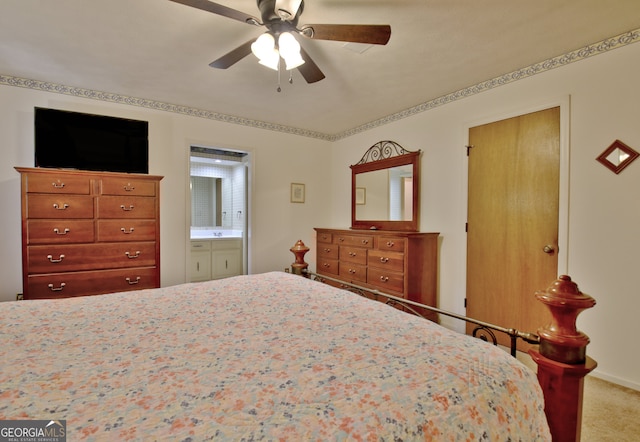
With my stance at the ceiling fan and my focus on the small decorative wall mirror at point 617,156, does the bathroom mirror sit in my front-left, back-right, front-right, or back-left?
back-left

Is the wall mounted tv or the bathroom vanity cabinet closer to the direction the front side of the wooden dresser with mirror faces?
the wall mounted tv

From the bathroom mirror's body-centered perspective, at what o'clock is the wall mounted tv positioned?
The wall mounted tv is roughly at 1 o'clock from the bathroom mirror.

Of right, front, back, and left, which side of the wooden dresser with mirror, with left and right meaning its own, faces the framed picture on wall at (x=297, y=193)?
right

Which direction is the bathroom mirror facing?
toward the camera

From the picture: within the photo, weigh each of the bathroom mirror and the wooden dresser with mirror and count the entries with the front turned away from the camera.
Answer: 0

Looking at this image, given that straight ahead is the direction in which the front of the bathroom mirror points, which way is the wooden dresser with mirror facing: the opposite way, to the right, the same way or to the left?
to the right

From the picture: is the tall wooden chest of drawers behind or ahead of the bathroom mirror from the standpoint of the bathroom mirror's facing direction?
ahead

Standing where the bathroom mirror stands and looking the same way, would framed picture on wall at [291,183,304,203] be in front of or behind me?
in front

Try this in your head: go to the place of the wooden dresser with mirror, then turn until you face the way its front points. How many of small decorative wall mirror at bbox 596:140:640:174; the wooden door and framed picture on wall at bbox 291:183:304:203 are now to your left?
2

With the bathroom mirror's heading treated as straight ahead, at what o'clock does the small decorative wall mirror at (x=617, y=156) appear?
The small decorative wall mirror is roughly at 11 o'clock from the bathroom mirror.

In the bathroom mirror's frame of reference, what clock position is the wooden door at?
The wooden door is roughly at 11 o'clock from the bathroom mirror.

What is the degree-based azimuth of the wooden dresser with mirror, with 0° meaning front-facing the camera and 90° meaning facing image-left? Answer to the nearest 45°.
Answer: approximately 45°

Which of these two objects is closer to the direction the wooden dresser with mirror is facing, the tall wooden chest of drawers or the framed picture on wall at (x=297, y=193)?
the tall wooden chest of drawers
